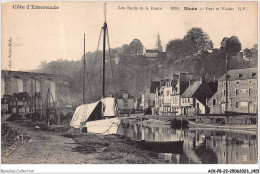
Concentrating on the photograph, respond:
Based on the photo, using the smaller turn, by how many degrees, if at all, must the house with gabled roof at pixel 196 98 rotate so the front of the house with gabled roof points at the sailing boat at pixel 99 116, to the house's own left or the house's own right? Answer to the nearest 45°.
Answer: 0° — it already faces it

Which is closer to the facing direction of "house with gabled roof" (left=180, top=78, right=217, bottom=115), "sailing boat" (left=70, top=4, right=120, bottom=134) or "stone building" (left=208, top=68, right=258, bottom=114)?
the sailing boat

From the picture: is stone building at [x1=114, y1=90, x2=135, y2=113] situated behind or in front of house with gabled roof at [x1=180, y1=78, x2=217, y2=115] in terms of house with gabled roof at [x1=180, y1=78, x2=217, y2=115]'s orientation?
in front

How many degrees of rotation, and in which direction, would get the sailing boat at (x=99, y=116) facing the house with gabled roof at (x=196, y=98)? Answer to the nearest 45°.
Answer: approximately 45° to its left

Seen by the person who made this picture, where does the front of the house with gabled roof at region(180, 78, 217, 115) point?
facing the viewer and to the left of the viewer
